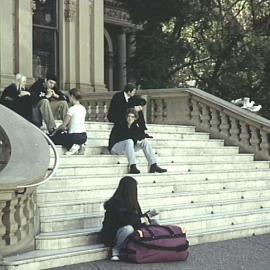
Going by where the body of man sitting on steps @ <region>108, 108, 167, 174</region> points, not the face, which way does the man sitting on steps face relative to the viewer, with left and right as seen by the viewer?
facing the viewer and to the right of the viewer

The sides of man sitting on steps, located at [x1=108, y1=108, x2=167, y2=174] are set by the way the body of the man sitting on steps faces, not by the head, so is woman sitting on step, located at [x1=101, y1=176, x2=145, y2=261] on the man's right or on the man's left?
on the man's right

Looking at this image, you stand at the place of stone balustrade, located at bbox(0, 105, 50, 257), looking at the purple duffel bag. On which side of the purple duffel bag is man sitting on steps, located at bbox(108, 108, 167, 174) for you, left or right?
left

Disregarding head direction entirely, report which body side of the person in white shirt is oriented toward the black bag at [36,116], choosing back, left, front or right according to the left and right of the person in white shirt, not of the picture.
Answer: front

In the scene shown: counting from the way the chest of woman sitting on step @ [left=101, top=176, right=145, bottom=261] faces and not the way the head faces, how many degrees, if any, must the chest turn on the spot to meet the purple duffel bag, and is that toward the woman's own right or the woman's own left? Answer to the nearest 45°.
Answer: approximately 45° to the woman's own right

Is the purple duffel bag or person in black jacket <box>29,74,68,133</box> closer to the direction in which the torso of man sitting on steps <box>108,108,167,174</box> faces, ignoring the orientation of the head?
the purple duffel bag

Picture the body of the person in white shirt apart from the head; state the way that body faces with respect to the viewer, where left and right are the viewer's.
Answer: facing away from the viewer and to the left of the viewer

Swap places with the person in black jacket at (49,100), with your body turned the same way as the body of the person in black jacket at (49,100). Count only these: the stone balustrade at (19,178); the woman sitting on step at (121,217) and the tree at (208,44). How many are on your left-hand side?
1

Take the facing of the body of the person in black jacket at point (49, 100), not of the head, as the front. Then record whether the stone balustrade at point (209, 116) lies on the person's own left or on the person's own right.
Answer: on the person's own left

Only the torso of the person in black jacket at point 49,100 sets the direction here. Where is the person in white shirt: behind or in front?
in front

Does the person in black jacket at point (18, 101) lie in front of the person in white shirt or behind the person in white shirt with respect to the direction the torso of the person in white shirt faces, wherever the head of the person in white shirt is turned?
in front
